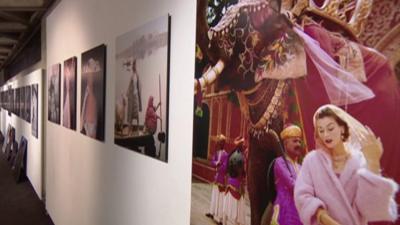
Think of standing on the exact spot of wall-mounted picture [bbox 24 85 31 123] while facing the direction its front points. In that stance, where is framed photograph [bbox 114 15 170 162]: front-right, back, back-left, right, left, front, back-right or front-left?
left

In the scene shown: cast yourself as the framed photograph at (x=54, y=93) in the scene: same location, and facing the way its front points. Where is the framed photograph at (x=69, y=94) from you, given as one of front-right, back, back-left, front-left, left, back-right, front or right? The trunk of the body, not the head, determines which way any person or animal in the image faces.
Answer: left

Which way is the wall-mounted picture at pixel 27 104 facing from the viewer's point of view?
to the viewer's left

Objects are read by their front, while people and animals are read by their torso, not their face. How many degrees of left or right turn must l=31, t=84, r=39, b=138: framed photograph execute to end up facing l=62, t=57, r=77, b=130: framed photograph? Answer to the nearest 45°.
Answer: approximately 90° to its left

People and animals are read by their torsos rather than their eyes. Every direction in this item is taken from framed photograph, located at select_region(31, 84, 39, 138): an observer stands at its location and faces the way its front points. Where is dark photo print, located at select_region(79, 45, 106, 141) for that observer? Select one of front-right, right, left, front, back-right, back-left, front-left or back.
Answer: left

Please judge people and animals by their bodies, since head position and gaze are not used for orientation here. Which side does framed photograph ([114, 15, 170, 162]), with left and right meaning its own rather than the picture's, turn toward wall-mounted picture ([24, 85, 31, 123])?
right

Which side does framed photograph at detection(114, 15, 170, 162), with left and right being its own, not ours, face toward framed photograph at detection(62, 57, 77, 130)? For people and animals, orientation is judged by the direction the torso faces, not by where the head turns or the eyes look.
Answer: right

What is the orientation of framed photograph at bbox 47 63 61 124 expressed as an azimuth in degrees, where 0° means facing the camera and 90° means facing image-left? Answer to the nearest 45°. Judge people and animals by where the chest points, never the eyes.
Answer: approximately 90°

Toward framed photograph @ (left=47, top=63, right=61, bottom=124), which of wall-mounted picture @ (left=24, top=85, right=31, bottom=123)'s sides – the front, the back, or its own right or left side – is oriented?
left

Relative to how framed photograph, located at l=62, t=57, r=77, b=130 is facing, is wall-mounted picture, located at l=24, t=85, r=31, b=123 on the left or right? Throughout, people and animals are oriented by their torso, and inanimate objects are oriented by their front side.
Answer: on its right
